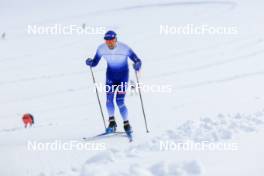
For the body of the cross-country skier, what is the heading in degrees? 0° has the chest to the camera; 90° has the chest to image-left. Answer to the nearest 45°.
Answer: approximately 0°
